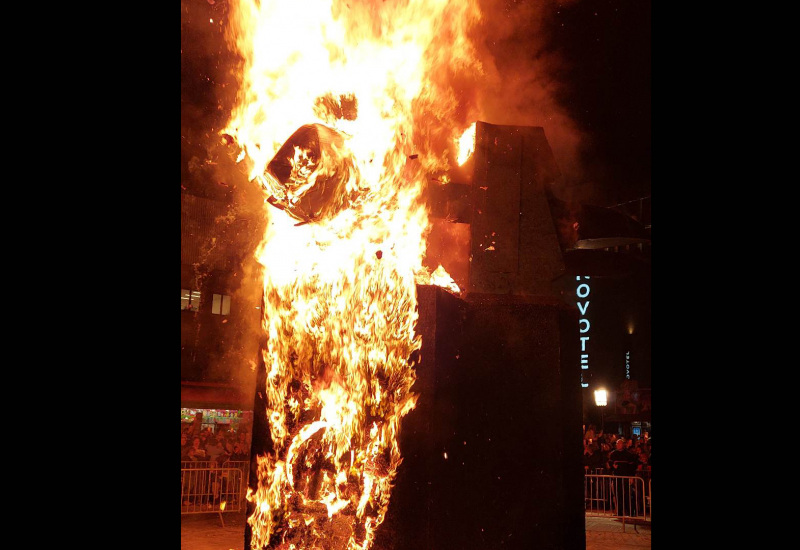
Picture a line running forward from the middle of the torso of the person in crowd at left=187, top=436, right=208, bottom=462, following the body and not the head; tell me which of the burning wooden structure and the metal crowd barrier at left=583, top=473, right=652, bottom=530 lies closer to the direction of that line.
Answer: the burning wooden structure

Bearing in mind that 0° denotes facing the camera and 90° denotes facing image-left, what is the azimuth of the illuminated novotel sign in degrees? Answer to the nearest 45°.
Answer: approximately 0°

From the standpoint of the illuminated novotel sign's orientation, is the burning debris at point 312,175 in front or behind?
in front

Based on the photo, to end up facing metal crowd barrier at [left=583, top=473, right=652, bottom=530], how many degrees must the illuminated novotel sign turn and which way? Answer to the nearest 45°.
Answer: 0° — it already faces it

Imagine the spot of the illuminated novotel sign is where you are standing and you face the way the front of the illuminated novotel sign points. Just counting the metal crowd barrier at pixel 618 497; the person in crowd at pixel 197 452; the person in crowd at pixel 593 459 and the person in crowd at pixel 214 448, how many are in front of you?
4
